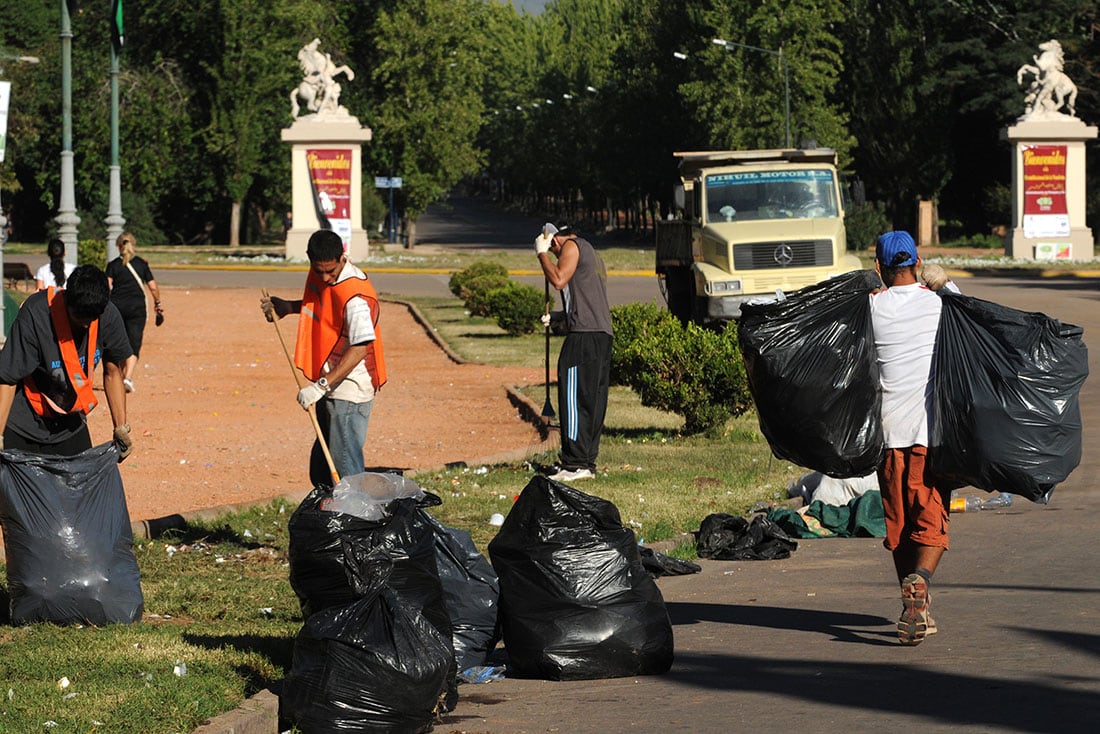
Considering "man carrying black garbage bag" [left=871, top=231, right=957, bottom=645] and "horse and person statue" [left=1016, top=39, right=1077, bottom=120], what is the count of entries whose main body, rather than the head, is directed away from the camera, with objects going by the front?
1

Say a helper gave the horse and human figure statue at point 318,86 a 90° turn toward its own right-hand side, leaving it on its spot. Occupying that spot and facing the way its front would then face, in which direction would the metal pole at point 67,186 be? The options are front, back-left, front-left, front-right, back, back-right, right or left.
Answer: front

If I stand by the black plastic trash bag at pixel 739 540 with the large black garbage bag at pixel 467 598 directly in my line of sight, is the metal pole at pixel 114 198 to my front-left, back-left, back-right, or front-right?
back-right

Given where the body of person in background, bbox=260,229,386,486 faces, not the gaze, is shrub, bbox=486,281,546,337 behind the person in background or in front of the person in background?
behind

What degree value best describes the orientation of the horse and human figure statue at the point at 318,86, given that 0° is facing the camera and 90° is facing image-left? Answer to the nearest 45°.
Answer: approximately 270°

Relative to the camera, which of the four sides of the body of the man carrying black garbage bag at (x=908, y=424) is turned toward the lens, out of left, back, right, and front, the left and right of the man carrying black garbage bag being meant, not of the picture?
back

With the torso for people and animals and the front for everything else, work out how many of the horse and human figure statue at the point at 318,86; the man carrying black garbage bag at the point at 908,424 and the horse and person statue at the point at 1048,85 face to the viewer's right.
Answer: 1

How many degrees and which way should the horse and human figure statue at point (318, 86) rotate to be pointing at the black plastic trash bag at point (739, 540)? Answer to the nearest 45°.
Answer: approximately 90° to its right

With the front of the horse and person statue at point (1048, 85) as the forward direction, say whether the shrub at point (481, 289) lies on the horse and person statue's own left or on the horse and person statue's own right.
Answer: on the horse and person statue's own left

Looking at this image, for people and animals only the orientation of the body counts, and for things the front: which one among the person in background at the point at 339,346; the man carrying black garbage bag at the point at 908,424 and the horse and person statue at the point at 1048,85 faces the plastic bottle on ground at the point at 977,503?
the man carrying black garbage bag

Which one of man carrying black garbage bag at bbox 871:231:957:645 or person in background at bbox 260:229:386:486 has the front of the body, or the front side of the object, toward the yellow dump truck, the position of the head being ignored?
the man carrying black garbage bag

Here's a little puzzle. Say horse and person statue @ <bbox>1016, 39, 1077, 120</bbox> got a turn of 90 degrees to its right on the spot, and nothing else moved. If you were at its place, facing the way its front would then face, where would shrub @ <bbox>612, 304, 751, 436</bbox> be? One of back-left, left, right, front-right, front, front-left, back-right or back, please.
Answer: back

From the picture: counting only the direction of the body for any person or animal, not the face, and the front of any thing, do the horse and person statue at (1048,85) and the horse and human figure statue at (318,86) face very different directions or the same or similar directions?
very different directions

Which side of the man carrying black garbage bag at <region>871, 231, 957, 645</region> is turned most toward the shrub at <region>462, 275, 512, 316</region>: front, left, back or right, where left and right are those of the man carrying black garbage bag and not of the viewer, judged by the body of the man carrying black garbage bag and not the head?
front
